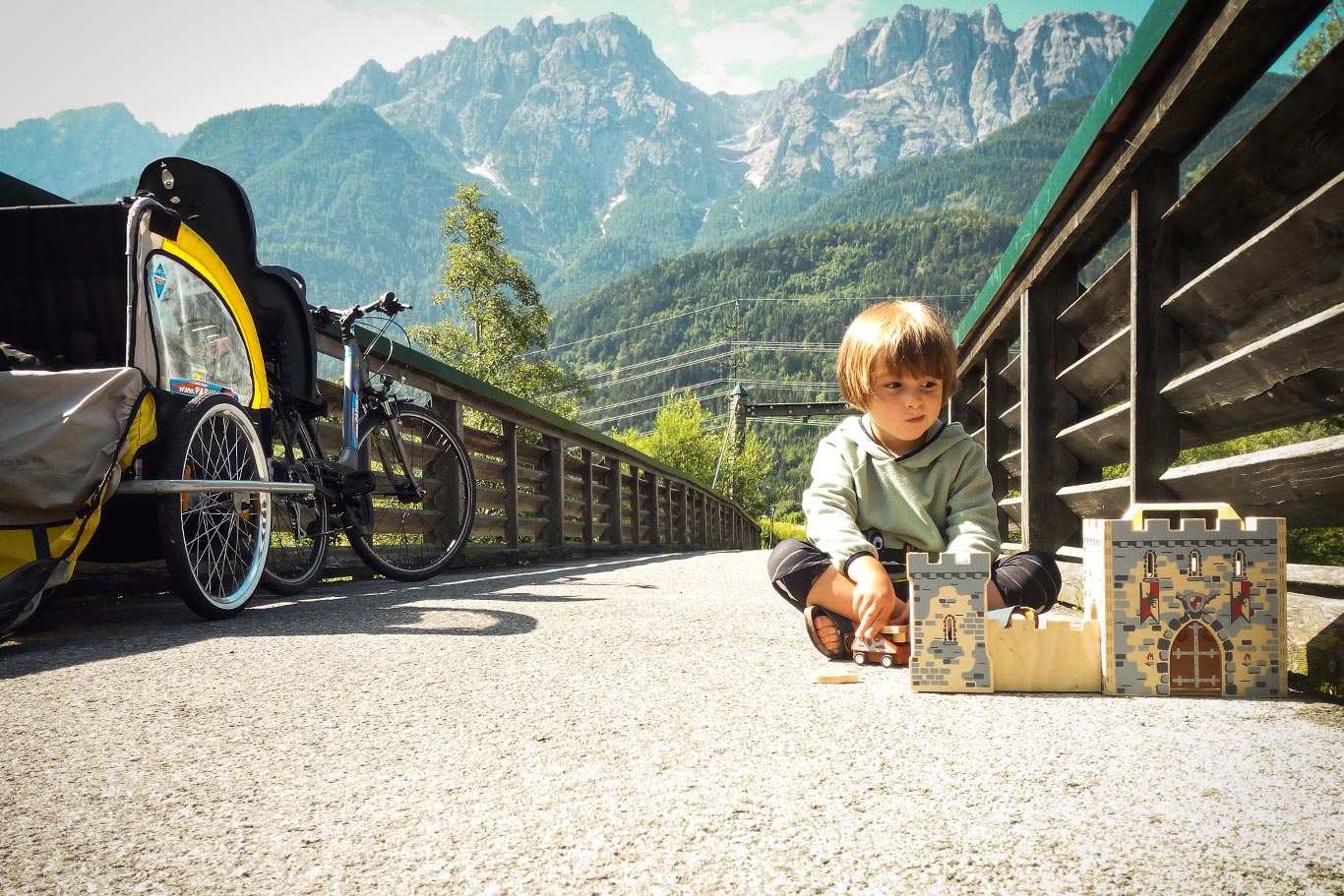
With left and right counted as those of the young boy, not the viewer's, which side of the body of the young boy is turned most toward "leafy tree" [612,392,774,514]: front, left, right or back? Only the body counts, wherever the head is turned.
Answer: back

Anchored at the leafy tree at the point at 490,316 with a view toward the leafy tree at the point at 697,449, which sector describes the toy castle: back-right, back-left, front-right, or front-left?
back-right

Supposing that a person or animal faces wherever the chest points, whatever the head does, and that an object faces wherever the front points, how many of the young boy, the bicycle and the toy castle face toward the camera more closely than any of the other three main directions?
2

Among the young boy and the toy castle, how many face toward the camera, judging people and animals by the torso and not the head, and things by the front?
2

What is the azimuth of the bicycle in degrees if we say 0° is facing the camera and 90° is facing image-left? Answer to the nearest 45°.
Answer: approximately 225°
